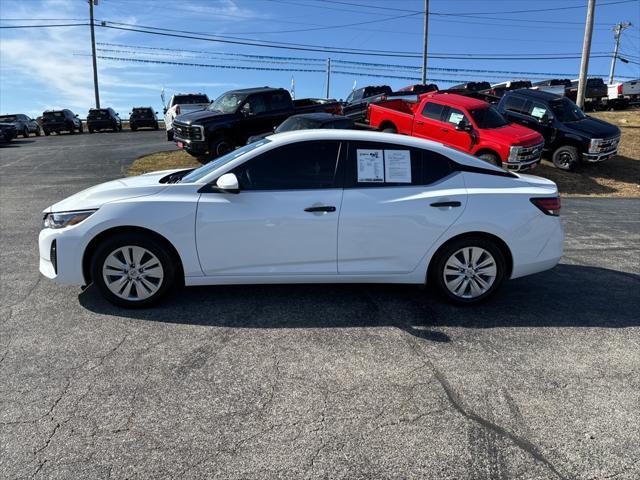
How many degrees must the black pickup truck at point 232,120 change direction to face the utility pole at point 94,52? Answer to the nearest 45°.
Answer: approximately 135° to its right

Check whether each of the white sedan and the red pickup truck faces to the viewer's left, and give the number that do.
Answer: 1

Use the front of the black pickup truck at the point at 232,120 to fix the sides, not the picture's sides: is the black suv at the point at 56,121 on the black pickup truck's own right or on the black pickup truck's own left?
on the black pickup truck's own right

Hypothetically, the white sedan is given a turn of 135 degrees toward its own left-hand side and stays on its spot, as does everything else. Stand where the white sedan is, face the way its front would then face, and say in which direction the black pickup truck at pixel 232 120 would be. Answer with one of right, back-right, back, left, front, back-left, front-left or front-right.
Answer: back-left

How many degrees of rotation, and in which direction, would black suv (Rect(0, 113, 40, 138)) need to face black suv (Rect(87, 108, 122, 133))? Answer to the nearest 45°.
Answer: approximately 45° to its left

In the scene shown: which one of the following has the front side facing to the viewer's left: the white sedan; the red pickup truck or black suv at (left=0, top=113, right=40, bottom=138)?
the white sedan

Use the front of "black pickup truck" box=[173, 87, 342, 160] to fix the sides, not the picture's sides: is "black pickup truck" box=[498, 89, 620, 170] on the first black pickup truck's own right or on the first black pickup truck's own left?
on the first black pickup truck's own left

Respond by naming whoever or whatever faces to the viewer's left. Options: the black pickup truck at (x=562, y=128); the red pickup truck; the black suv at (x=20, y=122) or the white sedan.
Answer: the white sedan

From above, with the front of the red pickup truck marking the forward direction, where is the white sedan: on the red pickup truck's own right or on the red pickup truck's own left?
on the red pickup truck's own right

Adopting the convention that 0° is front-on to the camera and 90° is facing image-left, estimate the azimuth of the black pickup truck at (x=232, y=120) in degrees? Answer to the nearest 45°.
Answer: approximately 45°

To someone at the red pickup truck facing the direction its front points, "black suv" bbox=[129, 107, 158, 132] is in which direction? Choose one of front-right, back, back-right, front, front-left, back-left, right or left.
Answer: back

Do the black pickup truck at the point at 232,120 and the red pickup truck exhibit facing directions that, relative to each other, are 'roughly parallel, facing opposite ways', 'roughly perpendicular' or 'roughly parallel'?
roughly perpendicular

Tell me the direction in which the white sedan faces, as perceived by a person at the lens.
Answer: facing to the left of the viewer
